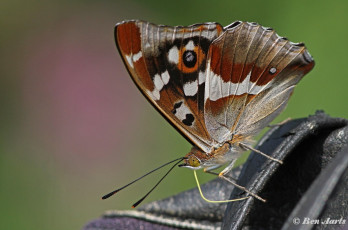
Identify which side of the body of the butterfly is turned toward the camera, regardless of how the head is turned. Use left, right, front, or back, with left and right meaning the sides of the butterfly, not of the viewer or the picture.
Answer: left
